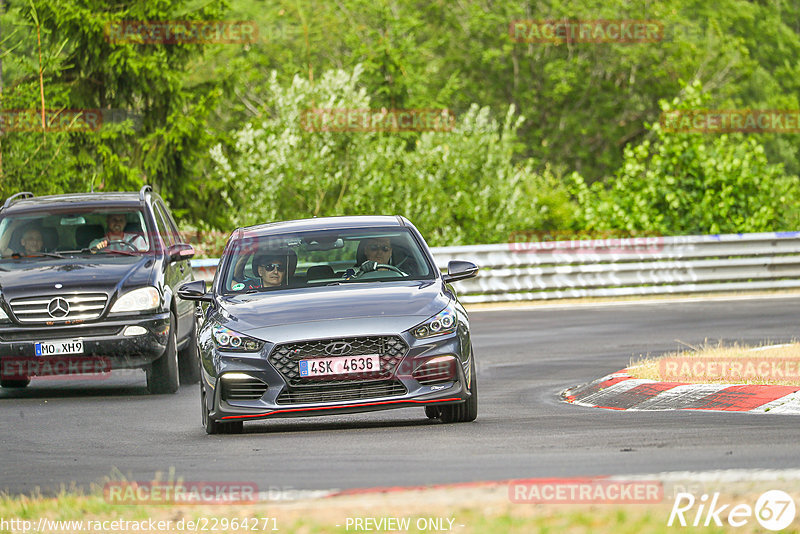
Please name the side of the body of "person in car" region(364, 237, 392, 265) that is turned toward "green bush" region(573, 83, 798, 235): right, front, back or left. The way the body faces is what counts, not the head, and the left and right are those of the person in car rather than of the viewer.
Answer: back

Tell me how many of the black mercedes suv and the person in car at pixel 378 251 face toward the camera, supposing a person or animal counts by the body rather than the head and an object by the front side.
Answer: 2

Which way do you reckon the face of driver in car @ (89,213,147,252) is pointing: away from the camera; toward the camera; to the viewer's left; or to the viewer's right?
toward the camera

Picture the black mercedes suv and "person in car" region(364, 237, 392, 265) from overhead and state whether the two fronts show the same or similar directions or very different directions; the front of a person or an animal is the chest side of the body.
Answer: same or similar directions

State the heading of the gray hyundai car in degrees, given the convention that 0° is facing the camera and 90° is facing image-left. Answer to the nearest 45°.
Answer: approximately 0°

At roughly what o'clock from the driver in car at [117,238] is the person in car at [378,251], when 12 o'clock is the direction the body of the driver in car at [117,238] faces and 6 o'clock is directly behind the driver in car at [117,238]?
the person in car at [378,251] is roughly at 11 o'clock from the driver in car at [117,238].

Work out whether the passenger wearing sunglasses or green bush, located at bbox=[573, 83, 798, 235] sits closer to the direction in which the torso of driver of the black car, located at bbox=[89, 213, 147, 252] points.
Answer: the passenger wearing sunglasses

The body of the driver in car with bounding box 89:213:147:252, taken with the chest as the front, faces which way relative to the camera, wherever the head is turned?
toward the camera

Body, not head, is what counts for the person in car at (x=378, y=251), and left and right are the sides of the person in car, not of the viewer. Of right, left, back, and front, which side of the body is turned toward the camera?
front

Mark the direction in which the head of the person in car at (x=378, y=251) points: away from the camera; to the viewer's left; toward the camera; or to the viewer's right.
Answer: toward the camera

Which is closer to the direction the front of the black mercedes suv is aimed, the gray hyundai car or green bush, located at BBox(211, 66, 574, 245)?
the gray hyundai car
